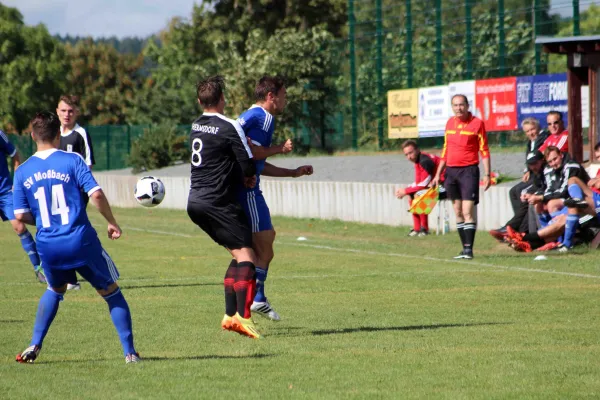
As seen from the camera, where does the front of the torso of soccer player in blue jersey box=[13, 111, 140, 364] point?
away from the camera

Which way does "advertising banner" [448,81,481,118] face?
toward the camera

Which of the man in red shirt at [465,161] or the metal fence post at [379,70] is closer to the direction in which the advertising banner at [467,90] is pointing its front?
the man in red shirt

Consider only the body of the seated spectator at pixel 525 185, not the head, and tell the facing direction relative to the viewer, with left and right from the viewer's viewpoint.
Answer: facing the viewer and to the left of the viewer

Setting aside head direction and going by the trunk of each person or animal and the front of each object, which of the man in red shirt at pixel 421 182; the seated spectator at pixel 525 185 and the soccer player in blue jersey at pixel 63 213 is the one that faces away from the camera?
the soccer player in blue jersey

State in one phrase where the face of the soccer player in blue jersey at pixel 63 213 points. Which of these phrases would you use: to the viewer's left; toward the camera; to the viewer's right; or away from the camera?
away from the camera

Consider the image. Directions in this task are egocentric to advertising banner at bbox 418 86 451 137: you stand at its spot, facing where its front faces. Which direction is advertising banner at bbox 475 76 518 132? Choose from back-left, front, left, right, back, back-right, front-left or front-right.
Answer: front-left

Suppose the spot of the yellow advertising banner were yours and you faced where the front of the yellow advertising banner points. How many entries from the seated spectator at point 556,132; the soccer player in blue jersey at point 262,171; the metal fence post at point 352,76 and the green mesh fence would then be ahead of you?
2

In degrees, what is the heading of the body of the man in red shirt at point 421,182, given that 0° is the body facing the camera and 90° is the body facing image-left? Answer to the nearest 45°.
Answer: approximately 45°

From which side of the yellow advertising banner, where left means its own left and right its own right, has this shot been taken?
front

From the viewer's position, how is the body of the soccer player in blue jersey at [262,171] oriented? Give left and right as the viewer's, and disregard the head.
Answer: facing to the right of the viewer

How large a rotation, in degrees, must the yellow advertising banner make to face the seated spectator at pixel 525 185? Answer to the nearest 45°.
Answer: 0° — it already faces them

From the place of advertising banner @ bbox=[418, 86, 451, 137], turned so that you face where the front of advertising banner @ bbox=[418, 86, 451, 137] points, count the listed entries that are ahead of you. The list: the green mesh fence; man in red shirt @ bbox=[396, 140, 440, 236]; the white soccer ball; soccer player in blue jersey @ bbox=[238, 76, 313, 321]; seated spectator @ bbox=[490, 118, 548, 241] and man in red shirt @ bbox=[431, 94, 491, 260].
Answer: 5

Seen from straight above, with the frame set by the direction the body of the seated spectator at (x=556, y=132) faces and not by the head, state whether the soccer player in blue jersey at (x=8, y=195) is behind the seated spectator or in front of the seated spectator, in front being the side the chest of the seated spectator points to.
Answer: in front

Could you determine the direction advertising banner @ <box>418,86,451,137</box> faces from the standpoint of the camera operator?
facing the viewer

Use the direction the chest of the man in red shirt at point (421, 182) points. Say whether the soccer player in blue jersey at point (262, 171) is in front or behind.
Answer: in front

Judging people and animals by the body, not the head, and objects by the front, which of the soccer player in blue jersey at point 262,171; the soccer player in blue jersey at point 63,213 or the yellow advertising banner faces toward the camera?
the yellow advertising banner
